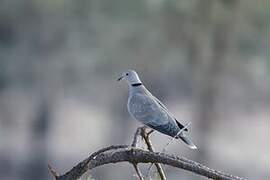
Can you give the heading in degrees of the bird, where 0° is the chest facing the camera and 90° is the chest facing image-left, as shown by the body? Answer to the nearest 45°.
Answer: approximately 90°
